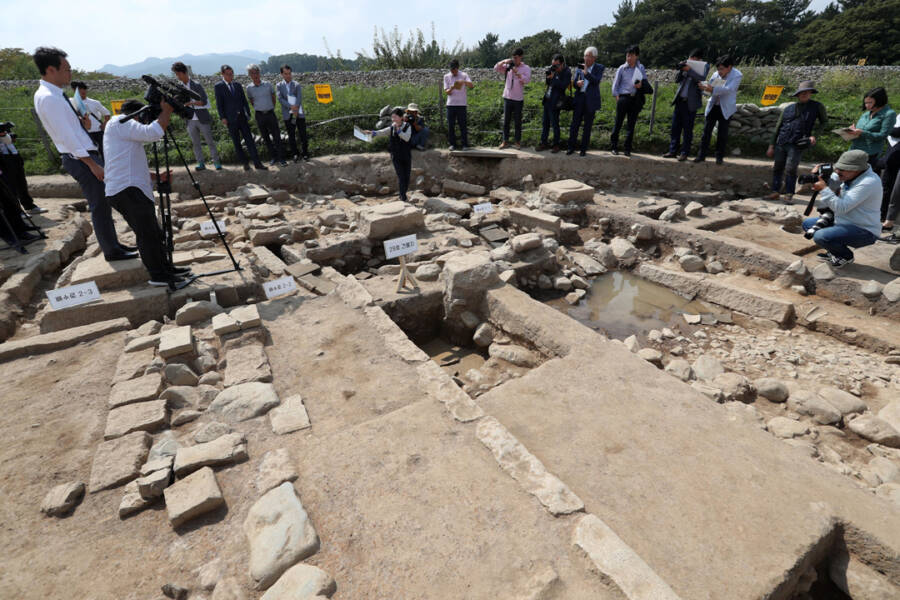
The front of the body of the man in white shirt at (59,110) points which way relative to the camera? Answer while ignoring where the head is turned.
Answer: to the viewer's right

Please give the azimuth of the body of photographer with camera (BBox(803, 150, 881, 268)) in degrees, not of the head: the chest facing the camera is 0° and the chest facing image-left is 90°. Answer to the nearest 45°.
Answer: approximately 90°

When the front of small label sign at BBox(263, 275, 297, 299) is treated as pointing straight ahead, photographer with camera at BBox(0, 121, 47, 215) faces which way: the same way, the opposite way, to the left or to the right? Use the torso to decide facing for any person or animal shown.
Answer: to the left

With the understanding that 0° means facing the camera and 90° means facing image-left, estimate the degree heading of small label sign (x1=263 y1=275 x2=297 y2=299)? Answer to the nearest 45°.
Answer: approximately 0°

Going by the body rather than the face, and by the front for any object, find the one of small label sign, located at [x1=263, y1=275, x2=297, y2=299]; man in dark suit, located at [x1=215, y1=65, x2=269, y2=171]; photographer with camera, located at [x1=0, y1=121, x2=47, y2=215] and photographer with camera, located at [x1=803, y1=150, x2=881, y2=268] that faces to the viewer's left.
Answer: photographer with camera, located at [x1=803, y1=150, x2=881, y2=268]

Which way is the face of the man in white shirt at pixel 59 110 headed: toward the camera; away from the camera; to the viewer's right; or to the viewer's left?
to the viewer's right

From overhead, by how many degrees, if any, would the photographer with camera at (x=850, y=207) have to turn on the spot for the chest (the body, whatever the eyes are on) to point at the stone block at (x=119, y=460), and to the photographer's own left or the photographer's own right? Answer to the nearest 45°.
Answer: approximately 45° to the photographer's own left

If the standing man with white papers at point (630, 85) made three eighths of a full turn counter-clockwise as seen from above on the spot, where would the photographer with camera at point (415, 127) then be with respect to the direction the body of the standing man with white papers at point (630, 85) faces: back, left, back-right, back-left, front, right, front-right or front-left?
back

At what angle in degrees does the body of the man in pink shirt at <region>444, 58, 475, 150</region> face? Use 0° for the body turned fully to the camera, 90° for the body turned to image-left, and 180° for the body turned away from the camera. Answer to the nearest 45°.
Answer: approximately 0°

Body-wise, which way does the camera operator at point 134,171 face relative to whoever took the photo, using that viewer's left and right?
facing to the right of the viewer

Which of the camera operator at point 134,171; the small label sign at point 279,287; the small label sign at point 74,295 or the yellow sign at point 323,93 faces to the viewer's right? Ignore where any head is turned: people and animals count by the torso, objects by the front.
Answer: the camera operator

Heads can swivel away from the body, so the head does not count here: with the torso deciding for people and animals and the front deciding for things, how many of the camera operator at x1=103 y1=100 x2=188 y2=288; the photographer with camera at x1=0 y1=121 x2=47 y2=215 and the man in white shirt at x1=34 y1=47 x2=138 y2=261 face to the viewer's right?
3
